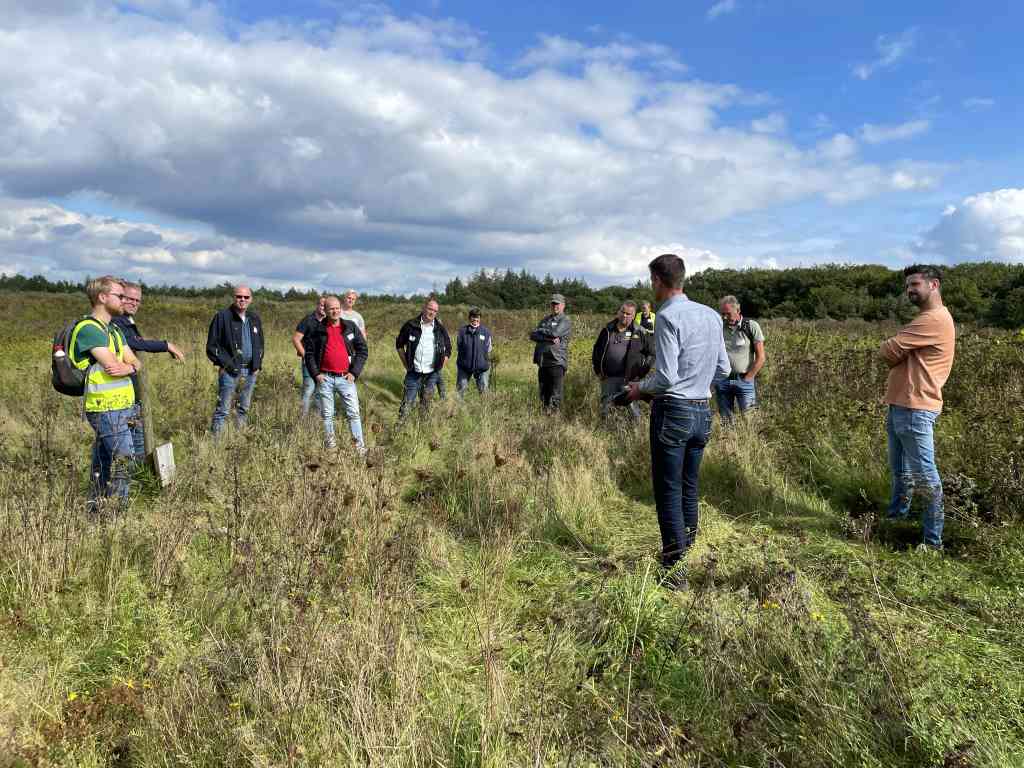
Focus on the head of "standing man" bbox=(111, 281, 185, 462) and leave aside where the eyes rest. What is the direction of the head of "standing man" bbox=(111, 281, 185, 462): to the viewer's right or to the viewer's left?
to the viewer's right

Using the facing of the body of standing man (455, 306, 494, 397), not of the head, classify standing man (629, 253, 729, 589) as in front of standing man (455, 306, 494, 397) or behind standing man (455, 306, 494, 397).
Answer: in front

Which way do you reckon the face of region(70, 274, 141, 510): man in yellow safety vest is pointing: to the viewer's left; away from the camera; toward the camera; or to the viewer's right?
to the viewer's right

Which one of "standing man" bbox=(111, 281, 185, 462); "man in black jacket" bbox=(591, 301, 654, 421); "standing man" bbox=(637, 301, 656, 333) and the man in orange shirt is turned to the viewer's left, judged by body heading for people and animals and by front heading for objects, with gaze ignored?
the man in orange shirt

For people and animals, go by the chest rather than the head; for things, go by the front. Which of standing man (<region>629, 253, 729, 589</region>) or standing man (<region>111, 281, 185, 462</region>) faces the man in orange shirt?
standing man (<region>111, 281, 185, 462</region>)

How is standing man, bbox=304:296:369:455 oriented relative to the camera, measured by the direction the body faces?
toward the camera

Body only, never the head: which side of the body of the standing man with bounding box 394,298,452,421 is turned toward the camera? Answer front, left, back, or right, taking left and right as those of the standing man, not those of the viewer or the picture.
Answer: front

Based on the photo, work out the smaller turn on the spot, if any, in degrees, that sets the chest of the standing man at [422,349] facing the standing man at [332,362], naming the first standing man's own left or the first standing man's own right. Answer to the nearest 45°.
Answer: approximately 45° to the first standing man's own right

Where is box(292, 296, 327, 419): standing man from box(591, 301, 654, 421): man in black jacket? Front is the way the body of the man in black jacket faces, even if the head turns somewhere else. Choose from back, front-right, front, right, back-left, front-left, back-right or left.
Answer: right

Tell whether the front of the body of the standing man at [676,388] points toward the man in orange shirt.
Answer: no

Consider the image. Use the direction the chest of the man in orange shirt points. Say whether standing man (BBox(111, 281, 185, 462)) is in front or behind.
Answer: in front

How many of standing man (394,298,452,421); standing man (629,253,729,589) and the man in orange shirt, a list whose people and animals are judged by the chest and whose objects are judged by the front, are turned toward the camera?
1

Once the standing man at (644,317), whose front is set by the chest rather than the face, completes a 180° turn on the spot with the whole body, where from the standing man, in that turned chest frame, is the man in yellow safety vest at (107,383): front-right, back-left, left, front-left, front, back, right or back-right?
back-left

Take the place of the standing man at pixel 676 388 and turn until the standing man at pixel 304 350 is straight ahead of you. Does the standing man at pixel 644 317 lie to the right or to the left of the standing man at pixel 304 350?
right

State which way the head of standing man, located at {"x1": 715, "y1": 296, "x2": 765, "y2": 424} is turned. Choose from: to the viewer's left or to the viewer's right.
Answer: to the viewer's left

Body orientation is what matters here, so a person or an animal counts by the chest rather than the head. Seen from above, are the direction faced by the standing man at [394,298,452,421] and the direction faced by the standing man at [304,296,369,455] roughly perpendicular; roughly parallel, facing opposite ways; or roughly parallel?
roughly parallel
